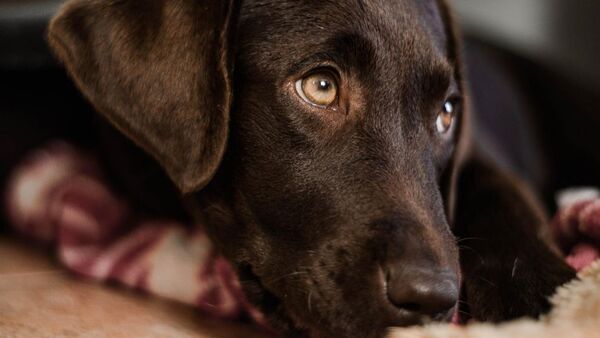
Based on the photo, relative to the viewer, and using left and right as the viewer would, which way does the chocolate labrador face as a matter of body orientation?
facing the viewer and to the right of the viewer
